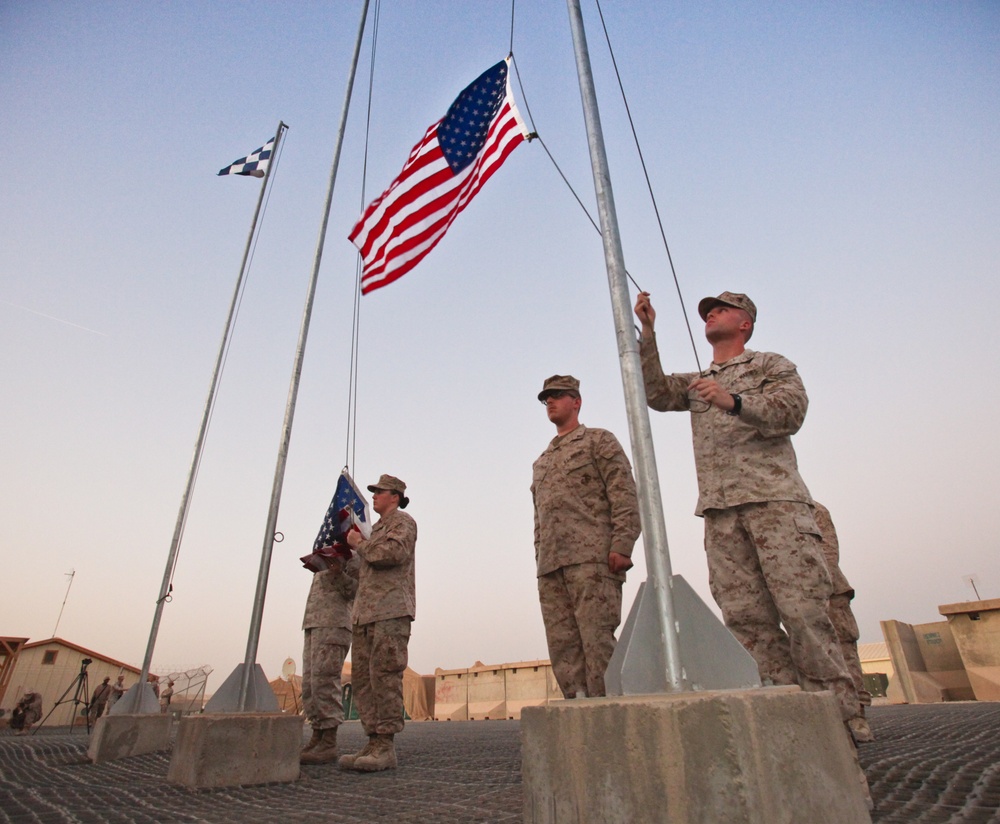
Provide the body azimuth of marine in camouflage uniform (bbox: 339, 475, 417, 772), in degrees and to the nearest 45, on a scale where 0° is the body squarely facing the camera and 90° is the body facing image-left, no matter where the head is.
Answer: approximately 90°

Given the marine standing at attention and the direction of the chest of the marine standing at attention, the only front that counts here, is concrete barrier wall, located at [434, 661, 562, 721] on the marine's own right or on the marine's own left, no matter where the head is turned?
on the marine's own right

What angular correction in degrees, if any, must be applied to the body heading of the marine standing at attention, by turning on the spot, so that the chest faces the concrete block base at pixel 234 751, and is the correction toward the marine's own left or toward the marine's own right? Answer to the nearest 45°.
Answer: approximately 45° to the marine's own right

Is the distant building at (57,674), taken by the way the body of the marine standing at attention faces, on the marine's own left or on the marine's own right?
on the marine's own right

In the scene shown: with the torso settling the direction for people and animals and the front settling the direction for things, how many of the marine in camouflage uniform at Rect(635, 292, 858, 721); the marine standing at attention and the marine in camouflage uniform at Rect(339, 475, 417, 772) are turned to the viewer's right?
0

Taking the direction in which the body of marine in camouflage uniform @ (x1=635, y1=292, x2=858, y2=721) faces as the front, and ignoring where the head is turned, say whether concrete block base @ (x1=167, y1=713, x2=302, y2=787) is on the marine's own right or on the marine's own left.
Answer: on the marine's own right

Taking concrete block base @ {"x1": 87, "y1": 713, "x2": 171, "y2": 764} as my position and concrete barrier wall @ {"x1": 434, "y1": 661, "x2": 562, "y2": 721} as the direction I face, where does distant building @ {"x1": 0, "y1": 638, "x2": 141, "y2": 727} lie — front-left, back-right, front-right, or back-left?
front-left

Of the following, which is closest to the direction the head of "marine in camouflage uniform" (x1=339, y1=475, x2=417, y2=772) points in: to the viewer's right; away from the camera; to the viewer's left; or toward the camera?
to the viewer's left

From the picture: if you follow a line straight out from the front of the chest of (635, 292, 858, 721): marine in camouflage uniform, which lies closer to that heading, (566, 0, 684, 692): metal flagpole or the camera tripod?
the metal flagpole

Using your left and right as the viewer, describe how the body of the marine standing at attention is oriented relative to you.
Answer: facing the viewer and to the left of the viewer

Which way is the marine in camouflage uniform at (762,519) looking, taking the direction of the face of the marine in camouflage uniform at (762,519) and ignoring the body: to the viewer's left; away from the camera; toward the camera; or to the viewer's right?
to the viewer's left

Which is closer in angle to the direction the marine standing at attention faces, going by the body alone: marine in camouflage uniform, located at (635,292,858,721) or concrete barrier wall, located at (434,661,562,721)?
the marine in camouflage uniform
